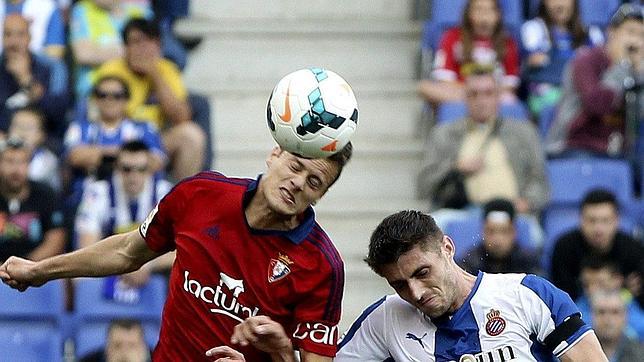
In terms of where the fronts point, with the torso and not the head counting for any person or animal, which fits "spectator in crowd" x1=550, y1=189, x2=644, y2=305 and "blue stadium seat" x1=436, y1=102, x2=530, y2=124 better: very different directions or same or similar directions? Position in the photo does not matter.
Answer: same or similar directions

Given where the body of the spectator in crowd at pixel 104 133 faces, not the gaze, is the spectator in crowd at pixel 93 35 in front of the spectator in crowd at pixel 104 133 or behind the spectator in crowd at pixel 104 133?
behind

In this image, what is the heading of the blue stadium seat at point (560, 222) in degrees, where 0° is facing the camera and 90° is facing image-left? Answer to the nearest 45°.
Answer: approximately 0°

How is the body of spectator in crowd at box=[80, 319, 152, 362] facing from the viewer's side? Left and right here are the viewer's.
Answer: facing the viewer

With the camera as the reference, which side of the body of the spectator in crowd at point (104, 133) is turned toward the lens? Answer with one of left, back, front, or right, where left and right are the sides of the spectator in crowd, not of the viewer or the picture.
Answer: front

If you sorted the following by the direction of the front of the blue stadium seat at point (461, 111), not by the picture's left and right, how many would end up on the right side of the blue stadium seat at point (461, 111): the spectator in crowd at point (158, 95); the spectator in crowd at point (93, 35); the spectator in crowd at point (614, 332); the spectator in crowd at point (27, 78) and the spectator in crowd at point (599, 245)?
3

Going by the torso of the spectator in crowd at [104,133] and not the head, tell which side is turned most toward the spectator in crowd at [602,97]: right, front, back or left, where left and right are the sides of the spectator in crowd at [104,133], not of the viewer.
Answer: left

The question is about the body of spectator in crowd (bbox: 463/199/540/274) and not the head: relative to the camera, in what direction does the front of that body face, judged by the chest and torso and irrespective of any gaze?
toward the camera

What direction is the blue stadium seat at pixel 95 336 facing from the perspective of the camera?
toward the camera

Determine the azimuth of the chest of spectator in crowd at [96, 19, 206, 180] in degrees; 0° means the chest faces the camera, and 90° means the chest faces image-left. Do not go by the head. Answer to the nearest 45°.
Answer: approximately 0°

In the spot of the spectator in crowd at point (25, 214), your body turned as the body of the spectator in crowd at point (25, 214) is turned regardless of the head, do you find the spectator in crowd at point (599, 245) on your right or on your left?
on your left

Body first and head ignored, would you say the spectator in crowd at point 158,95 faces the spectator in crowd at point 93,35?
no

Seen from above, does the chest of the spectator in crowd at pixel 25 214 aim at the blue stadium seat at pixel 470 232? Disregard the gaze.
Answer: no

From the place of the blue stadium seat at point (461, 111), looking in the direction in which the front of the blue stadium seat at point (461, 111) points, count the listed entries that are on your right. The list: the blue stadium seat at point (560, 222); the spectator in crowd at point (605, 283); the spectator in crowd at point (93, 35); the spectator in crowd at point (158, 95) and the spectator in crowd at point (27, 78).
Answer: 3

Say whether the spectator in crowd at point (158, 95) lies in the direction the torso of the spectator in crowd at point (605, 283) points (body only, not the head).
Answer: no

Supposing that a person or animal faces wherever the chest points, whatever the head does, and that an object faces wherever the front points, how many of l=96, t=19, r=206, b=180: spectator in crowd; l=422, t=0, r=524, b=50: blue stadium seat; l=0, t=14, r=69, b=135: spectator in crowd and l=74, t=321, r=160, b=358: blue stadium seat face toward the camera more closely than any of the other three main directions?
4

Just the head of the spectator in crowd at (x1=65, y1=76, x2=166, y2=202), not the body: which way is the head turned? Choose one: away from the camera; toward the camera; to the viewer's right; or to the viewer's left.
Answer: toward the camera
